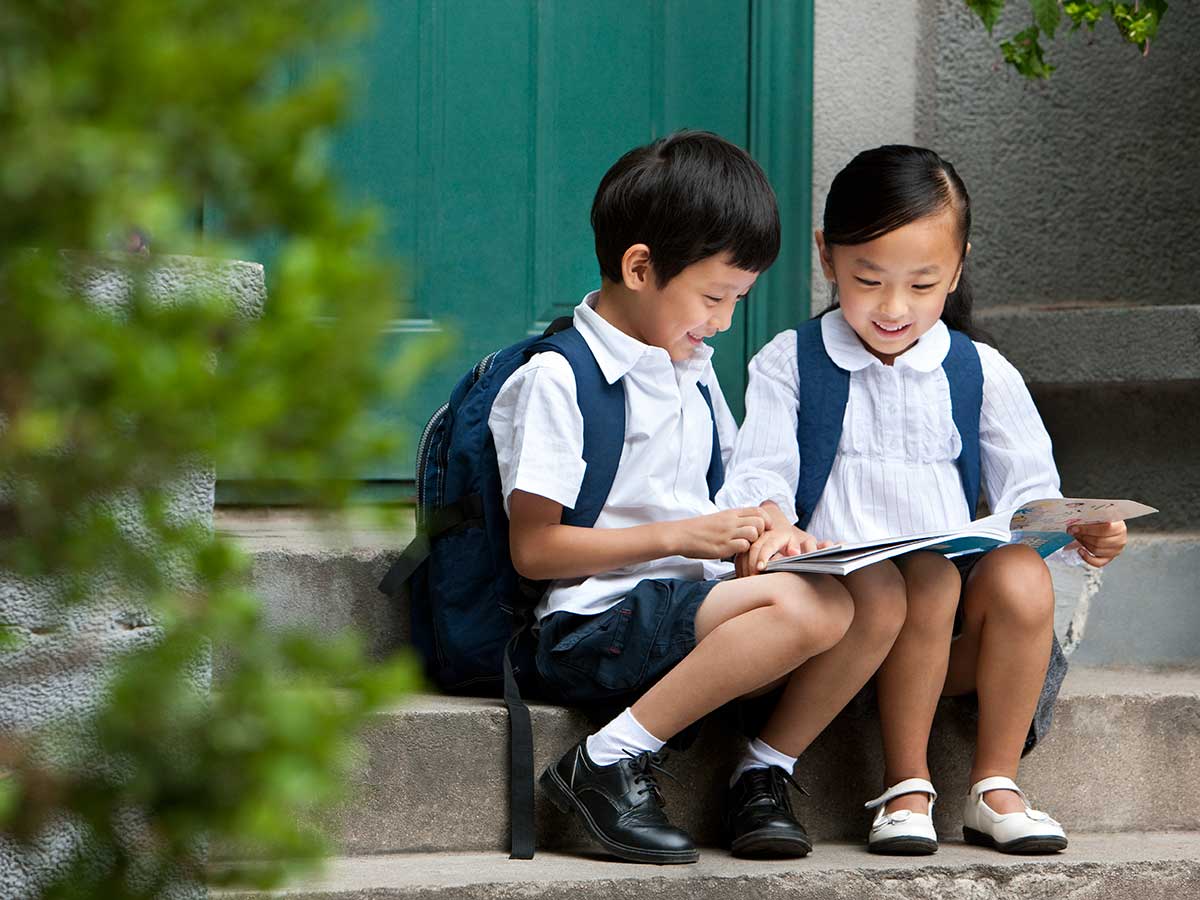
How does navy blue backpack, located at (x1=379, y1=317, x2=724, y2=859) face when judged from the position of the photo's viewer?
facing away from the viewer and to the left of the viewer

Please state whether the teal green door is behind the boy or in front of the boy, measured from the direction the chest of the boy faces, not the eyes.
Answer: behind

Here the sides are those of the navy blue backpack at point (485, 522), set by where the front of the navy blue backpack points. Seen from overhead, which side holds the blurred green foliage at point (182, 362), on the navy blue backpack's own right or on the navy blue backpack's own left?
on the navy blue backpack's own left

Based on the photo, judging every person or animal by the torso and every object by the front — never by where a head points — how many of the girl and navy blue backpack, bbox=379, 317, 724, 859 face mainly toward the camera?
1

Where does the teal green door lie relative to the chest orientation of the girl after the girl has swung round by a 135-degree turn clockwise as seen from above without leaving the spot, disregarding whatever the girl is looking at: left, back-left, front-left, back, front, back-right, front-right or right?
front

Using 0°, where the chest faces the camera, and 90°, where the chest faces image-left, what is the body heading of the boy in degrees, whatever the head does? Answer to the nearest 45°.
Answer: approximately 315°

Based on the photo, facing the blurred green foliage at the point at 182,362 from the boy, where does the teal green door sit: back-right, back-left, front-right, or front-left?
back-right
